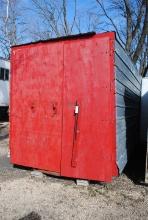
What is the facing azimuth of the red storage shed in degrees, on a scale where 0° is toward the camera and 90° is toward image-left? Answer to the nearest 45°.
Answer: approximately 45°

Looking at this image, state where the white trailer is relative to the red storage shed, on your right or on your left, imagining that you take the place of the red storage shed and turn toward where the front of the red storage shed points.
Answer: on your right
